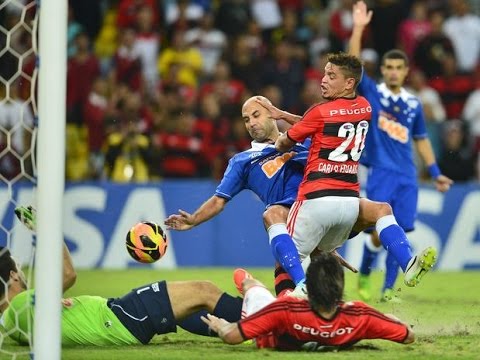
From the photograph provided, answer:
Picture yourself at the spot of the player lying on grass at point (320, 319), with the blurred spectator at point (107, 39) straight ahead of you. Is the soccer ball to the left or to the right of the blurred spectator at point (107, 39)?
left

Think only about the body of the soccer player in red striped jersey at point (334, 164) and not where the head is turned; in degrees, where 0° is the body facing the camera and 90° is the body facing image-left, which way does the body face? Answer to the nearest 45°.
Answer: approximately 135°

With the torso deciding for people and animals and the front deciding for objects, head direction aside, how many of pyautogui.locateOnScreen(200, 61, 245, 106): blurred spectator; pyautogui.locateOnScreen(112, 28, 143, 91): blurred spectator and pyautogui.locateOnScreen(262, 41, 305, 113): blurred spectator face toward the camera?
3

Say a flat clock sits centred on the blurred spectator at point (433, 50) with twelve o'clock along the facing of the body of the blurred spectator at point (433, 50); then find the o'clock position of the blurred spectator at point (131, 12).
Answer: the blurred spectator at point (131, 12) is roughly at 3 o'clock from the blurred spectator at point (433, 50).

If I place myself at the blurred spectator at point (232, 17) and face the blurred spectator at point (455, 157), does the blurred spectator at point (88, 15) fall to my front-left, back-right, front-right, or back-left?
back-right

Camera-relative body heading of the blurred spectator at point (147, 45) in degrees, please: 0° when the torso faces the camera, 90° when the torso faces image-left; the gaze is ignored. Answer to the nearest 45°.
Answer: approximately 0°
